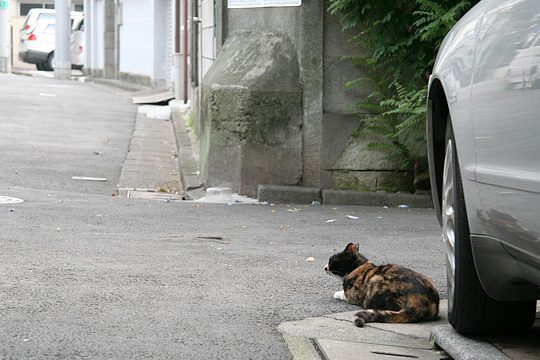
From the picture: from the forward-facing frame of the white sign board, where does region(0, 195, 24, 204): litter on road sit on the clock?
The litter on road is roughly at 2 o'clock from the white sign board.

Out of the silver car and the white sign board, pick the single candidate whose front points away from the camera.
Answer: the silver car

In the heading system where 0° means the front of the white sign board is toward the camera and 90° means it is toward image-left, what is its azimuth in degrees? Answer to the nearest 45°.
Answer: approximately 0°

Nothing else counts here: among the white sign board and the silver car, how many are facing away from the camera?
1

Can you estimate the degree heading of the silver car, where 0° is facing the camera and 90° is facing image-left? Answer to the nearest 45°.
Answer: approximately 180°

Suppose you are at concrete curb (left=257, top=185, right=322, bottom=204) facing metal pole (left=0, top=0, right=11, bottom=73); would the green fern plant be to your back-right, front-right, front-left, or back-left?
back-right

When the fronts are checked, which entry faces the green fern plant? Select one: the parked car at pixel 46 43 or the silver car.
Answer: the silver car

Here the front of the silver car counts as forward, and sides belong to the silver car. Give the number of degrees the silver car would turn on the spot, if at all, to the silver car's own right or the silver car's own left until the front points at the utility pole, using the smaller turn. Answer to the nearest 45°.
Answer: approximately 45° to the silver car's own left

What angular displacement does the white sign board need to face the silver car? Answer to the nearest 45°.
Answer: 0° — it already faces it

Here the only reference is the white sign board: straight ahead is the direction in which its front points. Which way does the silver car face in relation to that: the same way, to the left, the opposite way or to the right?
the opposite way
